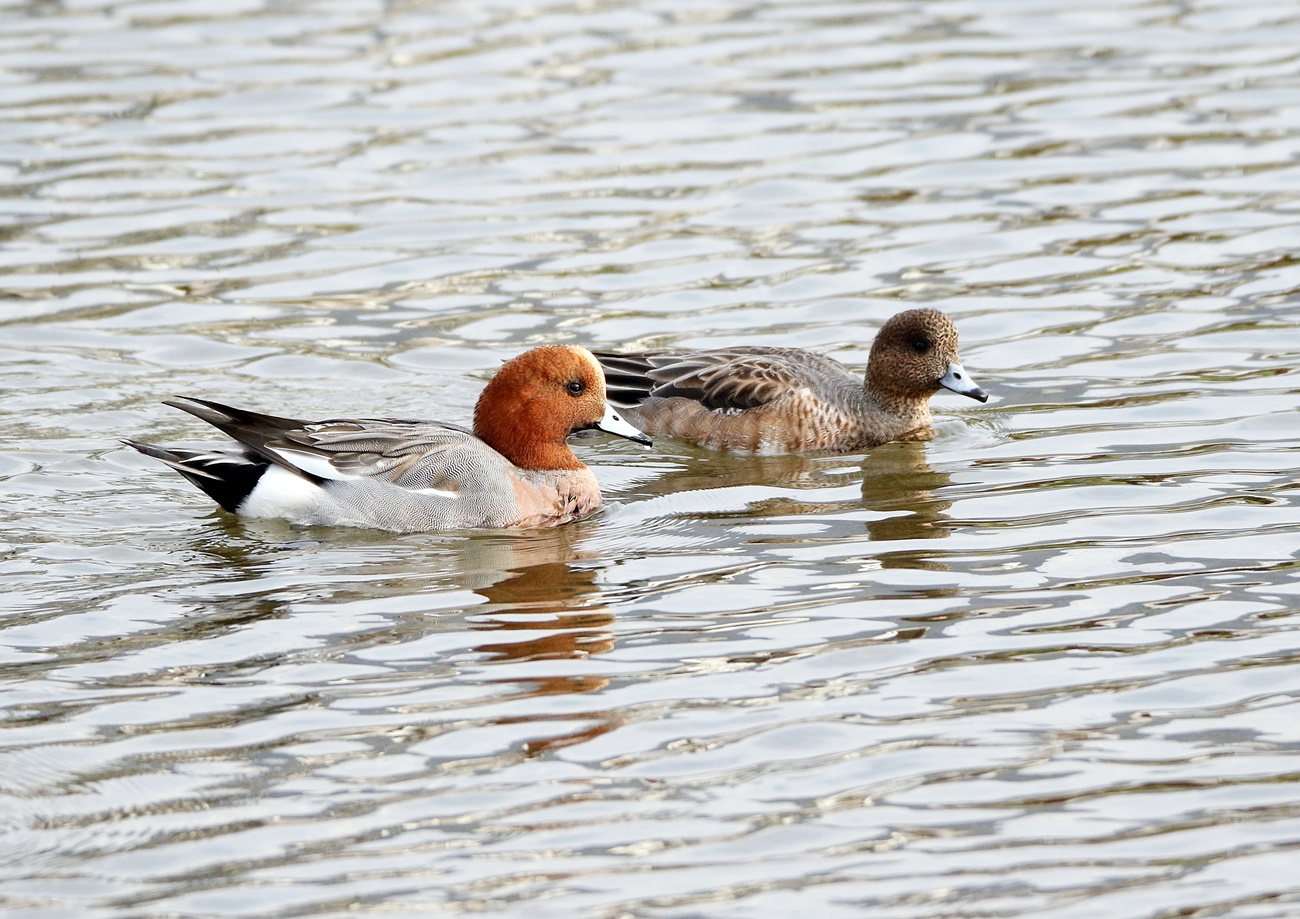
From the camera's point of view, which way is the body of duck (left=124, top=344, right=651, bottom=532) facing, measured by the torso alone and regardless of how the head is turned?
to the viewer's right

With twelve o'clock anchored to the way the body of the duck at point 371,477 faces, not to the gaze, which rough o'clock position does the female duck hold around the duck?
The female duck is roughly at 11 o'clock from the duck.

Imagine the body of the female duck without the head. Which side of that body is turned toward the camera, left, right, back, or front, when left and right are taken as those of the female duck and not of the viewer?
right

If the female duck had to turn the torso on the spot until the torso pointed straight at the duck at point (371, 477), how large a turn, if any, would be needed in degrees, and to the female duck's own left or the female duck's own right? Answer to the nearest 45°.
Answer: approximately 135° to the female duck's own right

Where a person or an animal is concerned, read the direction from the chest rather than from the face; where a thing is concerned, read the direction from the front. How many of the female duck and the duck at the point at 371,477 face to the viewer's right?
2
